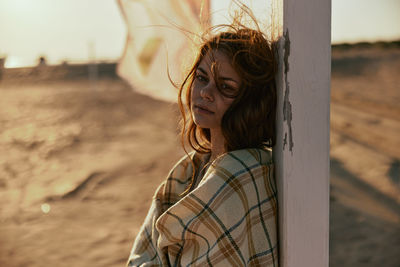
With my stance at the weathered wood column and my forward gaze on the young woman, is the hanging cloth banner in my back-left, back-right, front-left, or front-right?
front-right

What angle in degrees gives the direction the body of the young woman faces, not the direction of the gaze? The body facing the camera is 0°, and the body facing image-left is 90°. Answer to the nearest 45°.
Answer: approximately 45°

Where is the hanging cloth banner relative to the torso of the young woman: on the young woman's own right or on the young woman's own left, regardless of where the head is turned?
on the young woman's own right
